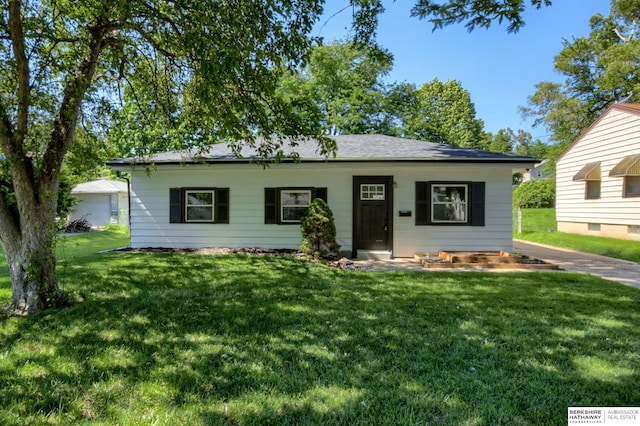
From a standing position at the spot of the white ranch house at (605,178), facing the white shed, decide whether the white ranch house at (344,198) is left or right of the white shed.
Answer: left

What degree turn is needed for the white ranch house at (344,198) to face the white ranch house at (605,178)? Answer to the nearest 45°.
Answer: approximately 90° to its left

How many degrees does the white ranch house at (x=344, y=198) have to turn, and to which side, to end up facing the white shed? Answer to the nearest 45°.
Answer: approximately 135° to its right

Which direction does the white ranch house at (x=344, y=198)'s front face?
toward the camera

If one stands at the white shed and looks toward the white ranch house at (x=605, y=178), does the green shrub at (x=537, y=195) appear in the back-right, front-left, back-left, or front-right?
front-left

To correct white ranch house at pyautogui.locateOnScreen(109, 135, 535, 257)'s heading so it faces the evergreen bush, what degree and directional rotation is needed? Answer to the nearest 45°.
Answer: approximately 45° to its right

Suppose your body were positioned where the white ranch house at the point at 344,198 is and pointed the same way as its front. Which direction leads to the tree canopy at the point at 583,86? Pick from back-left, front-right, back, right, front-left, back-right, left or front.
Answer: back-left

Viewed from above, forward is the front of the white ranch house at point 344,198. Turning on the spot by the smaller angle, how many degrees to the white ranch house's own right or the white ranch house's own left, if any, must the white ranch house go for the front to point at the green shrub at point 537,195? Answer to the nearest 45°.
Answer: approximately 135° to the white ranch house's own left

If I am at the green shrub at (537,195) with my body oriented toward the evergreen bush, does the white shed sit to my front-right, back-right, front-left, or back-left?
front-right
